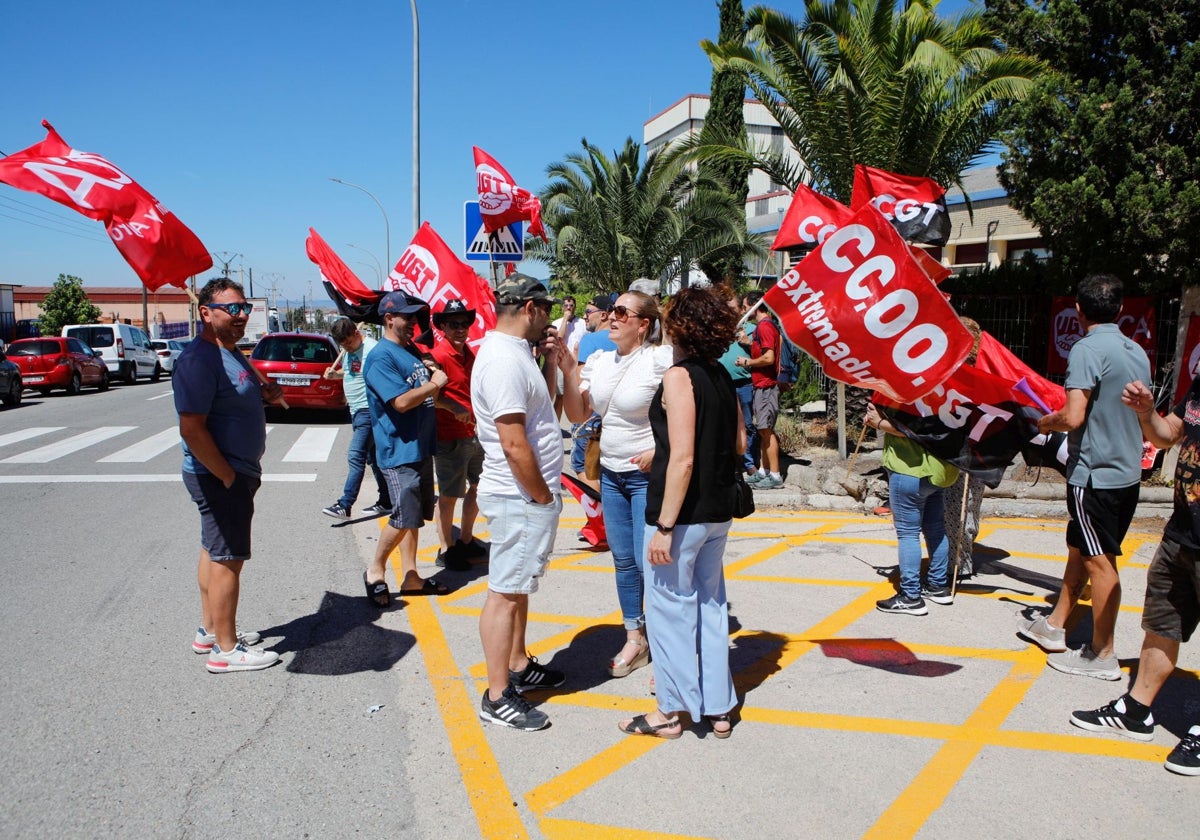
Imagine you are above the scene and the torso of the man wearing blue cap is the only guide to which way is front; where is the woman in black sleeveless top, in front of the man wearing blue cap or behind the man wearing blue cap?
in front

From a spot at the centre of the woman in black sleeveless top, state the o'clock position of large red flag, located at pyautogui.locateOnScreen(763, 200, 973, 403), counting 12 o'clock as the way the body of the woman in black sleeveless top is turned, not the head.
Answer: The large red flag is roughly at 3 o'clock from the woman in black sleeveless top.

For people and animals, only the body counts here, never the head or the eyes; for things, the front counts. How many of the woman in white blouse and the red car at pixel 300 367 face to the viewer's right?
0

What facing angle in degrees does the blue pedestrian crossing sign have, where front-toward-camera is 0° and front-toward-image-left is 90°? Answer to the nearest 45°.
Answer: approximately 0°

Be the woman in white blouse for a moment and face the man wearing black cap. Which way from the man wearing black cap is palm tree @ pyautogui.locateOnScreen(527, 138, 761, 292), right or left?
right

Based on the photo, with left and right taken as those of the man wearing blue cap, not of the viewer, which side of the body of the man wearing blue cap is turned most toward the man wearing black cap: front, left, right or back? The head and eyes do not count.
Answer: left

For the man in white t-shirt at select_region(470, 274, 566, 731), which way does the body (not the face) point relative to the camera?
to the viewer's right

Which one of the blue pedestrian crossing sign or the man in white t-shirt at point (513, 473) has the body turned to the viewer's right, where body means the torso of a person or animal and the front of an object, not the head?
the man in white t-shirt

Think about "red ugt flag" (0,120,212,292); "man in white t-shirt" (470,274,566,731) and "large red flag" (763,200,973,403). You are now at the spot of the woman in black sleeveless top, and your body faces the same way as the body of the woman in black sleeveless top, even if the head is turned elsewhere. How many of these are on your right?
1

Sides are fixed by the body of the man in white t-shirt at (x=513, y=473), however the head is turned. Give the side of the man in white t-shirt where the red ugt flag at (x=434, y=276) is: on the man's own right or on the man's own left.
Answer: on the man's own left

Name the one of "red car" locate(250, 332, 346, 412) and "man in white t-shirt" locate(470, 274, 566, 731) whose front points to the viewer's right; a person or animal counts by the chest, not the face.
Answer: the man in white t-shirt

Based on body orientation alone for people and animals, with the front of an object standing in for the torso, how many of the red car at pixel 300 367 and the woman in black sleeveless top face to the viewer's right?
0

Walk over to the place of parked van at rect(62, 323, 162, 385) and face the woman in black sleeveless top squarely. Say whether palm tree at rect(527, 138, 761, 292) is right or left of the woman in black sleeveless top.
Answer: left

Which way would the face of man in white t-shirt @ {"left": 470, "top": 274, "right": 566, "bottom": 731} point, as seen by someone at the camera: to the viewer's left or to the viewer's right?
to the viewer's right

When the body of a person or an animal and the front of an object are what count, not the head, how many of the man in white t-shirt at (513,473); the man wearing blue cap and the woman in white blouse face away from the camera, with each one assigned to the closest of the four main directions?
0

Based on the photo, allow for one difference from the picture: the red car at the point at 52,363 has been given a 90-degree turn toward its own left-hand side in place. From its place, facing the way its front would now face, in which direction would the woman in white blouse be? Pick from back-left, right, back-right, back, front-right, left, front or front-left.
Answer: back-left

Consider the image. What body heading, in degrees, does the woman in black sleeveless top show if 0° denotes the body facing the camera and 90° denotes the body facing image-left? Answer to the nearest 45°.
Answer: approximately 135°
